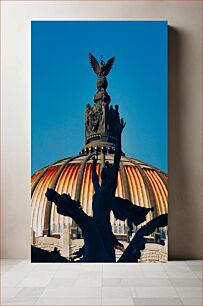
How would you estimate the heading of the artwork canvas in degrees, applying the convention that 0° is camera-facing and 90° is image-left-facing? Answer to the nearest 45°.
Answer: approximately 0°
